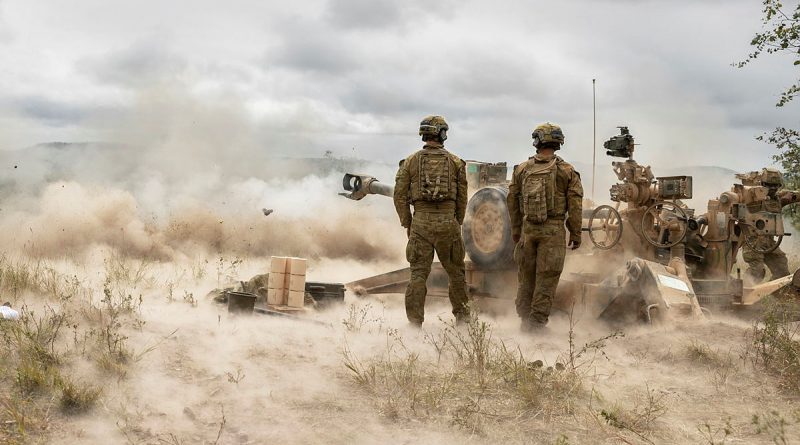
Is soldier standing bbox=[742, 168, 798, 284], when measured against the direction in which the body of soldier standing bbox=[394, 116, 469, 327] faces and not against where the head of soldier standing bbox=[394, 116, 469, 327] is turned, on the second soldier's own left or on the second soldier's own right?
on the second soldier's own right

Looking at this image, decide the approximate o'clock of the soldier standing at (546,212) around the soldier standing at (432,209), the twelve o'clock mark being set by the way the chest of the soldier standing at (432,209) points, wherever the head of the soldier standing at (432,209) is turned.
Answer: the soldier standing at (546,212) is roughly at 3 o'clock from the soldier standing at (432,209).

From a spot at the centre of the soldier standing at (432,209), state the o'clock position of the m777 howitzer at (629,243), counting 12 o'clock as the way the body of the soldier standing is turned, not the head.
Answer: The m777 howitzer is roughly at 2 o'clock from the soldier standing.

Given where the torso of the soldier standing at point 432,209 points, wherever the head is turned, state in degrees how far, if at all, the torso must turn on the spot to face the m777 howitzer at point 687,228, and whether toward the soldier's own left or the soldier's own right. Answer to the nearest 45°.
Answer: approximately 45° to the soldier's own right

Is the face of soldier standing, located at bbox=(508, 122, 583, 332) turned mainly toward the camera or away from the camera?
away from the camera

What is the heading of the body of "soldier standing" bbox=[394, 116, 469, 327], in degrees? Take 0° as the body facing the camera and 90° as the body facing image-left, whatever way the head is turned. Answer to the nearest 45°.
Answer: approximately 180°

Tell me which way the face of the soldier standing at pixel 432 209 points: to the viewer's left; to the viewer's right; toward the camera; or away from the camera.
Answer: away from the camera

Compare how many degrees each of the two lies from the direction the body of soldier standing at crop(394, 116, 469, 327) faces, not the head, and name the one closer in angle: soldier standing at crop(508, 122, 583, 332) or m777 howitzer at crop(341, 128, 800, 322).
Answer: the m777 howitzer
